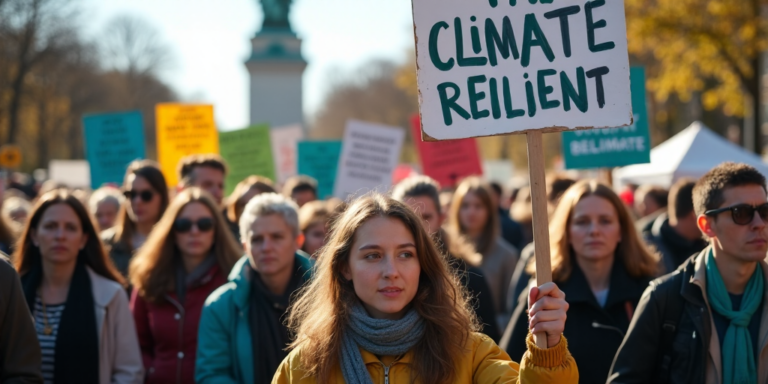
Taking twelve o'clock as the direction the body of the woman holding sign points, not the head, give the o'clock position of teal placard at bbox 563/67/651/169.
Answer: The teal placard is roughly at 7 o'clock from the woman holding sign.

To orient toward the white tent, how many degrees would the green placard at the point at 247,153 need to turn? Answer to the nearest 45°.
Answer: approximately 90° to its left

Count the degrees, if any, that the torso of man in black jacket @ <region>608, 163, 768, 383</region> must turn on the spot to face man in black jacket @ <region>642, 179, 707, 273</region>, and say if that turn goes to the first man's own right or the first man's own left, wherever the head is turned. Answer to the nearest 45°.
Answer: approximately 135° to the first man's own left

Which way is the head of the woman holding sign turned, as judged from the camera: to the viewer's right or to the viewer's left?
to the viewer's right

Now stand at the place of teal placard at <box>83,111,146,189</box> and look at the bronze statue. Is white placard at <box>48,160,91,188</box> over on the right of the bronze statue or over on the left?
left
